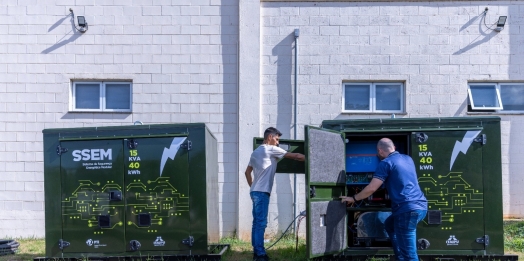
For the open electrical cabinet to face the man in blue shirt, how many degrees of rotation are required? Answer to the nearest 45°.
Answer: approximately 45° to its right

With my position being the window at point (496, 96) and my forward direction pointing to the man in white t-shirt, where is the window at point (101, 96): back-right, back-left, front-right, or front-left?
front-right

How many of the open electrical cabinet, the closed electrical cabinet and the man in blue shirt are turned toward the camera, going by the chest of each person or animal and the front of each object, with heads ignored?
2

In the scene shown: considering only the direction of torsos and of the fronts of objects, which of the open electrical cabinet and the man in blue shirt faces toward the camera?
the open electrical cabinet

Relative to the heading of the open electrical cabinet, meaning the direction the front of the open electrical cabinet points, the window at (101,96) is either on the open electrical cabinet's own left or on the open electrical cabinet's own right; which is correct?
on the open electrical cabinet's own right

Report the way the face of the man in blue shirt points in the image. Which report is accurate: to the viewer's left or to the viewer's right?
to the viewer's left

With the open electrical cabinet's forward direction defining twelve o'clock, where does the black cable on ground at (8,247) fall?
The black cable on ground is roughly at 3 o'clock from the open electrical cabinet.

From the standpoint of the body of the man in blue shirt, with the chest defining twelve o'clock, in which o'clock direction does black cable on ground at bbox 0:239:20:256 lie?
The black cable on ground is roughly at 11 o'clock from the man in blue shirt.

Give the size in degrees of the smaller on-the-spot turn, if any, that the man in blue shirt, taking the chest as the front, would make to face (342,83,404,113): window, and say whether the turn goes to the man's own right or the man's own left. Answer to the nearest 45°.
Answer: approximately 45° to the man's own right

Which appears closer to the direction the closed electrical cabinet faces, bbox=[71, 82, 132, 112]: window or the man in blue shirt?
the man in blue shirt

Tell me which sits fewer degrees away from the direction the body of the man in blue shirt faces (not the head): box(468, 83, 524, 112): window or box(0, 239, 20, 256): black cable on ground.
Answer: the black cable on ground

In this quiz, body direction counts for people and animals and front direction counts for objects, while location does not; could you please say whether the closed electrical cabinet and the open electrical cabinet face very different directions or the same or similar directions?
same or similar directions

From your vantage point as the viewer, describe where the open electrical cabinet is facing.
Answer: facing the viewer

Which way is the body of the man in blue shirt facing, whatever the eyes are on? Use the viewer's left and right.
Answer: facing away from the viewer and to the left of the viewer

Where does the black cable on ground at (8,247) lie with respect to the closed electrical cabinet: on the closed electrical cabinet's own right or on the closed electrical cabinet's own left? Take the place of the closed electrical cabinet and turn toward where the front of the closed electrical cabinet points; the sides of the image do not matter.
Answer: on the closed electrical cabinet's own right

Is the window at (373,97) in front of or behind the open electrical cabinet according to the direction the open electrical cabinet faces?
behind

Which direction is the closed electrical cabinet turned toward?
toward the camera

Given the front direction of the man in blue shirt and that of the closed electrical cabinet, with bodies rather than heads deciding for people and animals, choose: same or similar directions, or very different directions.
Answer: very different directions

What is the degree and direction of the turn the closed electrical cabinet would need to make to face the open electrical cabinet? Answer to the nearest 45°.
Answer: approximately 90° to its left
